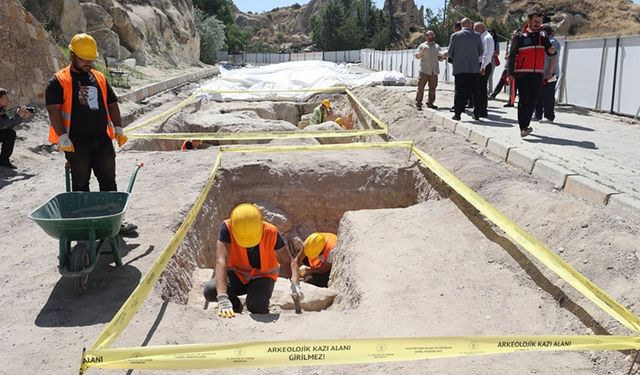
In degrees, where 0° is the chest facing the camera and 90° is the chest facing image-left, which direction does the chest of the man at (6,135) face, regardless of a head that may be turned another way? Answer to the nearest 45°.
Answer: approximately 270°

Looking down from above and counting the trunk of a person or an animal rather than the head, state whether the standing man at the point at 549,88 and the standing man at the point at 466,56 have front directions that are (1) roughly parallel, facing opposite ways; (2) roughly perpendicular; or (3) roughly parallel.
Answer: roughly perpendicular

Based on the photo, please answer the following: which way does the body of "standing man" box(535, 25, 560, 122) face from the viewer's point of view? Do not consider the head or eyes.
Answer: to the viewer's left

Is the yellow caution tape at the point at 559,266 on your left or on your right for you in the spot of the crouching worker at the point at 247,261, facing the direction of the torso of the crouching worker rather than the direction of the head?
on your left

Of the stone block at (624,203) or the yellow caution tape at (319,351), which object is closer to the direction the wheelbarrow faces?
the yellow caution tape

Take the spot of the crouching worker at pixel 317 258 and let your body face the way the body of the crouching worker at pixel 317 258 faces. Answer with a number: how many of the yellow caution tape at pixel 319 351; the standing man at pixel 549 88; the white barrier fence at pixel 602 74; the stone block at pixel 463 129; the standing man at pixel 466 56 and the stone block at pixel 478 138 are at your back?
5

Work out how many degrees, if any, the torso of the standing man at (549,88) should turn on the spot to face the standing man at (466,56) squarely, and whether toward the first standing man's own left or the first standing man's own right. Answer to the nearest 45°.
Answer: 0° — they already face them

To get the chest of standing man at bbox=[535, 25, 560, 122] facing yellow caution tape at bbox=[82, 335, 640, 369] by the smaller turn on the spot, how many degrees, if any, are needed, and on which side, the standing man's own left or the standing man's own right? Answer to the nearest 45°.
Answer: approximately 90° to the standing man's own left

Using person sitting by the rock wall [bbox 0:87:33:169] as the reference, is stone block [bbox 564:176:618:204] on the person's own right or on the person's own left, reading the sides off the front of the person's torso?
on the person's own right

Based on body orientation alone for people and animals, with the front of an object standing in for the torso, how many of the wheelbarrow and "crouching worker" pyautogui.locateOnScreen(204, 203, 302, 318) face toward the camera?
2
